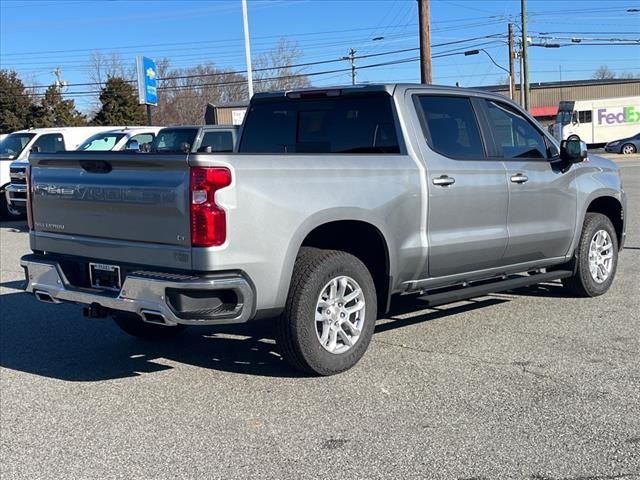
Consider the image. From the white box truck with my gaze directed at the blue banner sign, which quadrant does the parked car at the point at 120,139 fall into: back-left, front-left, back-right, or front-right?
front-left

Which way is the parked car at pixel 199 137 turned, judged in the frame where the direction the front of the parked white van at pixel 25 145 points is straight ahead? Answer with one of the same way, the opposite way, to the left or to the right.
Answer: the same way

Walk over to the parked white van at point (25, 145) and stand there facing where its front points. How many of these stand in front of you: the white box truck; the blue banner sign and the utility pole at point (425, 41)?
0

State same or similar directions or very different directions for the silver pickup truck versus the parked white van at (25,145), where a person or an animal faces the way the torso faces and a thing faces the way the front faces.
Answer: very different directions

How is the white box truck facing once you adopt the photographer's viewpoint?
facing the viewer and to the left of the viewer

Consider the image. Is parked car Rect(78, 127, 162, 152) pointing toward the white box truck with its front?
no

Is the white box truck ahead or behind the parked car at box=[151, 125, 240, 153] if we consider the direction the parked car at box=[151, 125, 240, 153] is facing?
behind

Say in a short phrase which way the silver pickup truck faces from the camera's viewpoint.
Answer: facing away from the viewer and to the right of the viewer

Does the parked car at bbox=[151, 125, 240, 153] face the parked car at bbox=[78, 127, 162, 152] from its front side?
no

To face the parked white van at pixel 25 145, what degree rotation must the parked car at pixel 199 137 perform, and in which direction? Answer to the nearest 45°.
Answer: approximately 90° to its right

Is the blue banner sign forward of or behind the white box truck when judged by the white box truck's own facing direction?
forward

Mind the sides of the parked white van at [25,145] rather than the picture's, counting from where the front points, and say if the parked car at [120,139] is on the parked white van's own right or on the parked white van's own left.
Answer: on the parked white van's own left

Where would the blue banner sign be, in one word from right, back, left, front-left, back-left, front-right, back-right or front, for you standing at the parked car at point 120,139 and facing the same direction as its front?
back-right

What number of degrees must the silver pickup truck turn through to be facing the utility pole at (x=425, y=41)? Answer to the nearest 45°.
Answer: approximately 45° to its left

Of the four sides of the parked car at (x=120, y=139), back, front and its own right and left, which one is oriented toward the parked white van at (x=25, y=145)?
right

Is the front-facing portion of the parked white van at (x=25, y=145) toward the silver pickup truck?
no

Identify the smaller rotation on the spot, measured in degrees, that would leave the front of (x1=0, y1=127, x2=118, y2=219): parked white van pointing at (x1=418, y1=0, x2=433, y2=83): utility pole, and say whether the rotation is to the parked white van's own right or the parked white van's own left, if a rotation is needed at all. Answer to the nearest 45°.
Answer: approximately 135° to the parked white van's own left

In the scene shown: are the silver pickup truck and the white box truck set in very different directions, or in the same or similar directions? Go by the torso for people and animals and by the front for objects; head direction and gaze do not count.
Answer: very different directions

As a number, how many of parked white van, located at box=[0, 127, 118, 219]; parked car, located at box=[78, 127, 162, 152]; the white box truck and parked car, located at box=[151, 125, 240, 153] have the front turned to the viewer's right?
0

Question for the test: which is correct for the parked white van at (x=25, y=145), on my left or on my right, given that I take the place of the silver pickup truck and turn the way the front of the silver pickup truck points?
on my left
